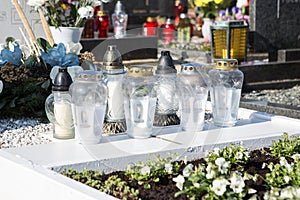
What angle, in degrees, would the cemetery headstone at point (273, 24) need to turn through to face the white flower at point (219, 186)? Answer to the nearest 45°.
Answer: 0° — it already faces it

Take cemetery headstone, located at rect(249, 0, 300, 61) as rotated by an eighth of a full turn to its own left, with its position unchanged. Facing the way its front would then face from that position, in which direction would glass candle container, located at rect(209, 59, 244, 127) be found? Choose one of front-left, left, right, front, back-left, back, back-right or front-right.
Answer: front-right

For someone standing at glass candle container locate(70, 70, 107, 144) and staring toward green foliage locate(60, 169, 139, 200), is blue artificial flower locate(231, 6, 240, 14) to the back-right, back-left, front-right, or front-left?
back-left

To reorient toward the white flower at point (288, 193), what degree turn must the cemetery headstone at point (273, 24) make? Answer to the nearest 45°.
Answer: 0° — it already faces it

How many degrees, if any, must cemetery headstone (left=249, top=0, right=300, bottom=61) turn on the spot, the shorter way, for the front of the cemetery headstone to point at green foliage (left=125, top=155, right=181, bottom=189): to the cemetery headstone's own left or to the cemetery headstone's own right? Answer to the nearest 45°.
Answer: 0° — it already faces it

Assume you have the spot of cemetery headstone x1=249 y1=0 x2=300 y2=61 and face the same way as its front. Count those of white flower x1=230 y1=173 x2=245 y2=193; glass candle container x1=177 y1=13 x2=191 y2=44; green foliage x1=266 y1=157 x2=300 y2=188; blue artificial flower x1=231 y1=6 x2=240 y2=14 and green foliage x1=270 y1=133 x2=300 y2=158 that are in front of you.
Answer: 3

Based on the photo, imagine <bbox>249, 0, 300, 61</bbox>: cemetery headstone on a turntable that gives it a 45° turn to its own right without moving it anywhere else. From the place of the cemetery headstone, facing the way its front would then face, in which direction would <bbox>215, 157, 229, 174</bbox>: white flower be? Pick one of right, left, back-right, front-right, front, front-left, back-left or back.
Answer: front-left

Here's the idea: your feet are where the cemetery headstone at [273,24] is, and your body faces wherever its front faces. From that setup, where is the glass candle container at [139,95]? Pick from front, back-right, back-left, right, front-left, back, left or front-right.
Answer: front

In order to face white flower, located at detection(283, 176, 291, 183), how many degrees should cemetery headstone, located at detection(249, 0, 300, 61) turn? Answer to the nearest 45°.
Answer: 0° — it already faces it

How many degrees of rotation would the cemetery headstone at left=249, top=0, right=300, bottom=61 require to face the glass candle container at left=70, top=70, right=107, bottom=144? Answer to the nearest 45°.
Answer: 0° — it already faces it

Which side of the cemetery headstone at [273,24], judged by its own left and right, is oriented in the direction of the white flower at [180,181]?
front

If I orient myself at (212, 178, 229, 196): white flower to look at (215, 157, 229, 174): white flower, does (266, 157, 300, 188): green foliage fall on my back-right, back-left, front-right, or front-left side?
front-right

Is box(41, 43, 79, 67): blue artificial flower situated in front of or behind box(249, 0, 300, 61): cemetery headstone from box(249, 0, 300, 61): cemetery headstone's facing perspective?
in front

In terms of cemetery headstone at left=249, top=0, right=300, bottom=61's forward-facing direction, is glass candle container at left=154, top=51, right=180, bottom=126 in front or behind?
in front

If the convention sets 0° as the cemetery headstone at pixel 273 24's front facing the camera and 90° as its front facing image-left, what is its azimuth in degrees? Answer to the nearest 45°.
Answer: approximately 0°

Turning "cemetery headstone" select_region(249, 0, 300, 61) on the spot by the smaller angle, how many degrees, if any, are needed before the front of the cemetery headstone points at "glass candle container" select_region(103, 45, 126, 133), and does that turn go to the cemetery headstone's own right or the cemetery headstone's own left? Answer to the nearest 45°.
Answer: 0° — it already faces it

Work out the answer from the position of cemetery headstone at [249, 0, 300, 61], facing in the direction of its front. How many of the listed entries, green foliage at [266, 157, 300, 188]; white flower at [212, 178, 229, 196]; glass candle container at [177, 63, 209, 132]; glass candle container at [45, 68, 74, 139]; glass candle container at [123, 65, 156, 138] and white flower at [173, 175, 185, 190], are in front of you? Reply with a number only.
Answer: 6
